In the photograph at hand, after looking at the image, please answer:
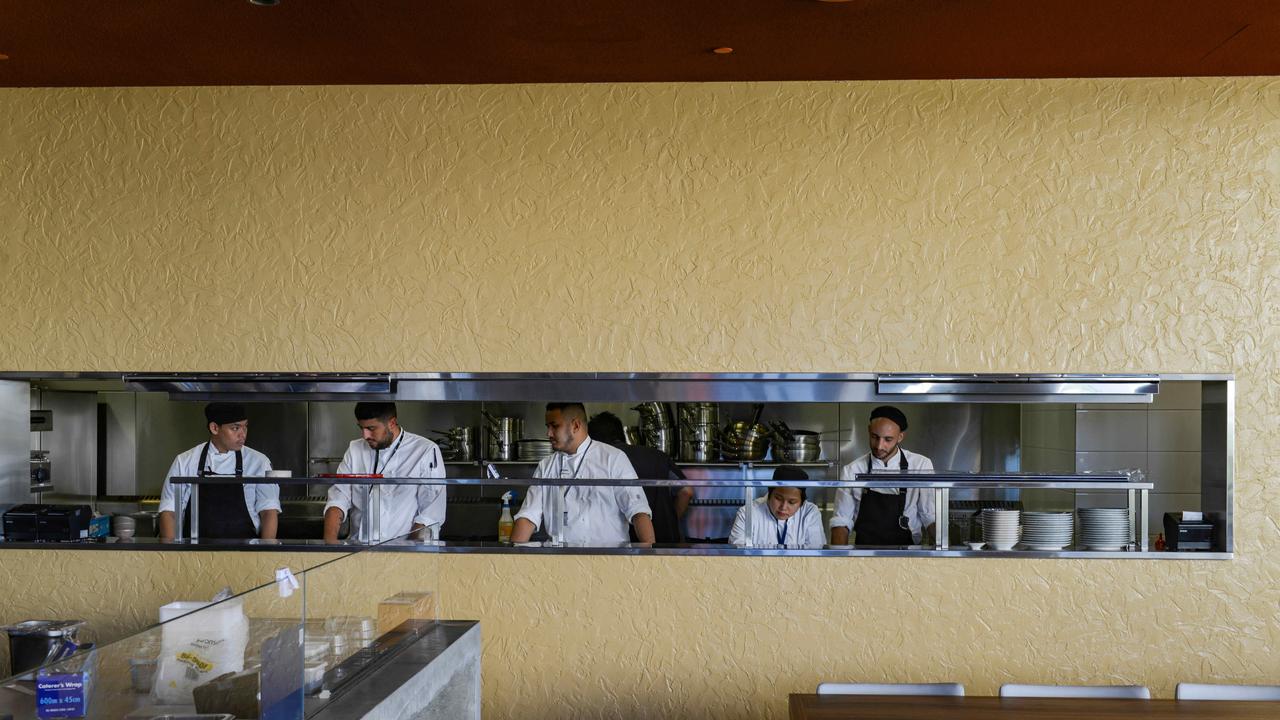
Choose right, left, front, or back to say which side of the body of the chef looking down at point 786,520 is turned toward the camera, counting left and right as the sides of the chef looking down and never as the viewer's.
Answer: front

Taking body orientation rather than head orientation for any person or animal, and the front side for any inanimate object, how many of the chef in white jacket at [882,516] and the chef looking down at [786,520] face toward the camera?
2

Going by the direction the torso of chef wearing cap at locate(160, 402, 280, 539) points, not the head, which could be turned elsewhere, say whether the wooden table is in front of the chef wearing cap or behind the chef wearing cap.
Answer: in front

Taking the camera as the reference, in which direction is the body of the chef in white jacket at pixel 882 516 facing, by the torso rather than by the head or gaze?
toward the camera

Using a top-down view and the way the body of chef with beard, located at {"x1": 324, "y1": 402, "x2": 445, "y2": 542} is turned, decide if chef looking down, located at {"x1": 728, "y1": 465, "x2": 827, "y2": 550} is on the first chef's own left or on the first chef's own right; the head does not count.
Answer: on the first chef's own left

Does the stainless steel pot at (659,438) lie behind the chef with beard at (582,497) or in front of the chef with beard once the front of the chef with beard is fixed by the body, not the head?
behind

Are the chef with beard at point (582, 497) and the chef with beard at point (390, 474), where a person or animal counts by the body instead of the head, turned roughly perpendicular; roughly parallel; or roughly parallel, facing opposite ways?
roughly parallel

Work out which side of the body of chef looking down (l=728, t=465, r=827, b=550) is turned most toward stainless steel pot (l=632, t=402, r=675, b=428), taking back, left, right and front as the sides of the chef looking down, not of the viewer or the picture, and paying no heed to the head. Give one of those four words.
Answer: back

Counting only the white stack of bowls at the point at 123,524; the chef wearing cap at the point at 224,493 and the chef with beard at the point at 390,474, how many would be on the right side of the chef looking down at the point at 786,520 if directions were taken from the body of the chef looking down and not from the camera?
3

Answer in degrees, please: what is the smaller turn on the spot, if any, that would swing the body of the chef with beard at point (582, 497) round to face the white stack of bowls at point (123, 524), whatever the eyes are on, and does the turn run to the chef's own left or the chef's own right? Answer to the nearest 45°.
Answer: approximately 45° to the chef's own right
